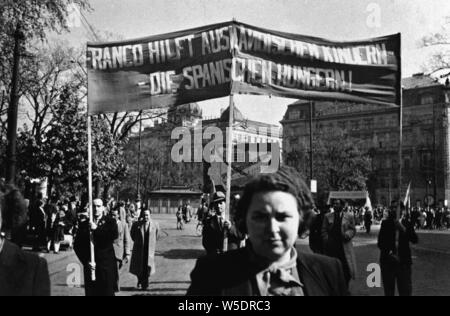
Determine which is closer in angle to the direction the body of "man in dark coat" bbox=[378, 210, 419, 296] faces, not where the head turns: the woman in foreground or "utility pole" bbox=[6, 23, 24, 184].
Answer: the woman in foreground

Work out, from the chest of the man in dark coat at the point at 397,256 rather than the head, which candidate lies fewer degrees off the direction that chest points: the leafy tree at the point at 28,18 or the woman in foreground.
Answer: the woman in foreground

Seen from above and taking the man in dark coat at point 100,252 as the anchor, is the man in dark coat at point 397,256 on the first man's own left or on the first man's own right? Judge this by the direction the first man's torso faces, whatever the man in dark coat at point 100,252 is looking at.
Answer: on the first man's own left

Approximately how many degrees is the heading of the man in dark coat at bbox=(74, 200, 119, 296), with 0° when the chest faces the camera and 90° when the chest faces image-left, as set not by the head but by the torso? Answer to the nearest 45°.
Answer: approximately 0°

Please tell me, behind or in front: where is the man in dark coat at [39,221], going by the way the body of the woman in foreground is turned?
behind

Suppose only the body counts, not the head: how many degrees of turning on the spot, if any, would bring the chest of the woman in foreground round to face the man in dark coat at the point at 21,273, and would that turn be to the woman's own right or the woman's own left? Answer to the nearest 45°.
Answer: approximately 90° to the woman's own right

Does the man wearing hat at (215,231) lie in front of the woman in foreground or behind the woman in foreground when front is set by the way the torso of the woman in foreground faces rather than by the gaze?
behind

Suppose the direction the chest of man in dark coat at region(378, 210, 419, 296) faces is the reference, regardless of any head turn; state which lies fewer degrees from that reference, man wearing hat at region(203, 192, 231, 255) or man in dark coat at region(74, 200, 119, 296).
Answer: the man in dark coat
